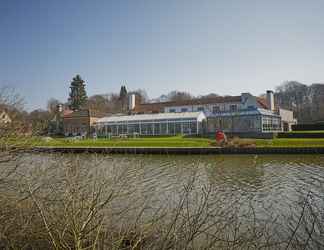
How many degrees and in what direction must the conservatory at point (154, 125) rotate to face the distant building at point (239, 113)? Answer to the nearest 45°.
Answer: approximately 90° to its left

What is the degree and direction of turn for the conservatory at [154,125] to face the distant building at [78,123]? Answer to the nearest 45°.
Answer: approximately 135° to its right

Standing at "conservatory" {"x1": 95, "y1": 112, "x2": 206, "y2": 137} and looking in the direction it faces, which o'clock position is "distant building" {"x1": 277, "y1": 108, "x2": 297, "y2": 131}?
The distant building is roughly at 9 o'clock from the conservatory.

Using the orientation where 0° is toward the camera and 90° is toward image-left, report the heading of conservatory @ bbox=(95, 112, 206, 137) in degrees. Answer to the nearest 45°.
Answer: approximately 0°
